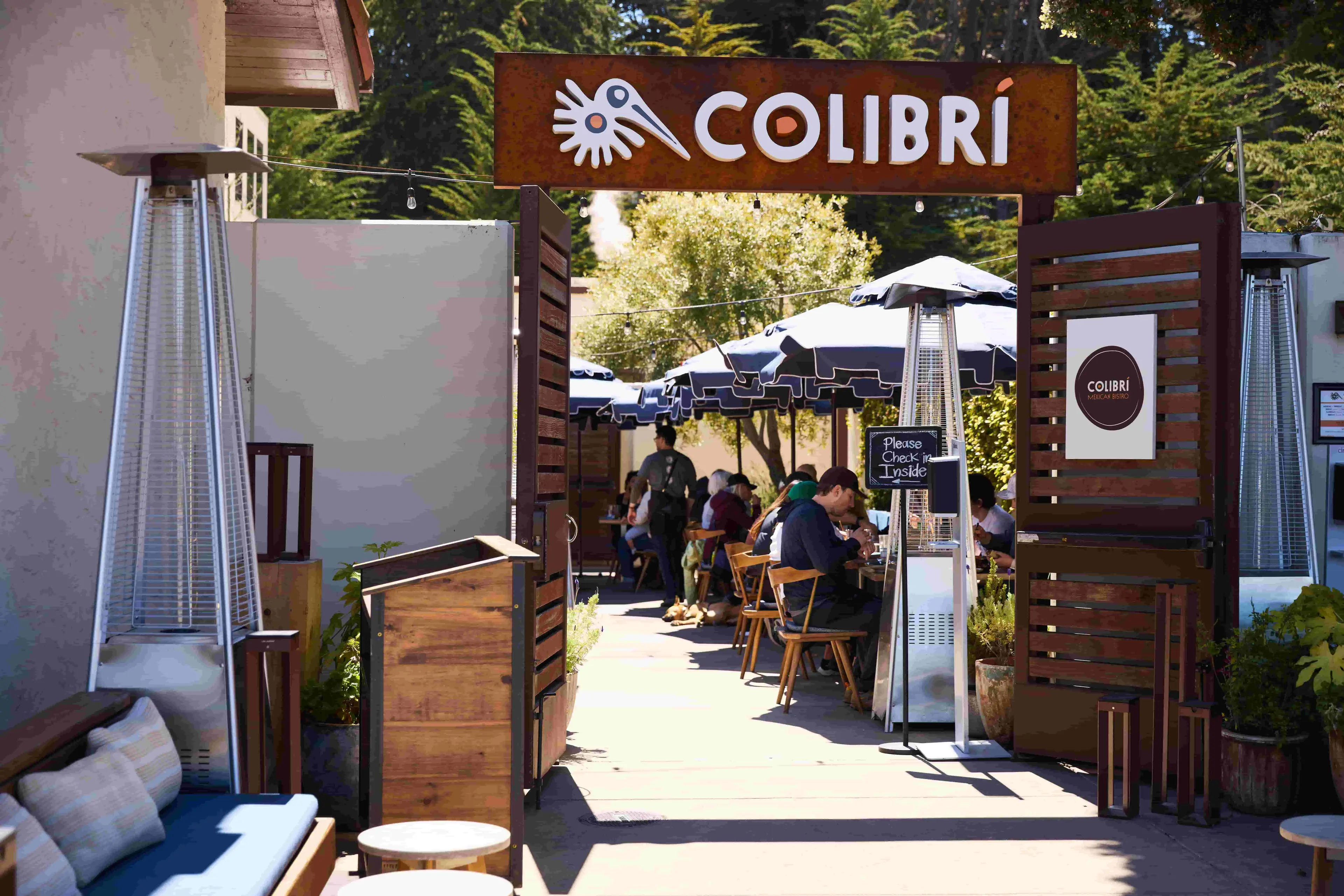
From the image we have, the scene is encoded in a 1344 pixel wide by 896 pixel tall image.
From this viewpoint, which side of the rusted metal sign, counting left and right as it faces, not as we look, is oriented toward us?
front

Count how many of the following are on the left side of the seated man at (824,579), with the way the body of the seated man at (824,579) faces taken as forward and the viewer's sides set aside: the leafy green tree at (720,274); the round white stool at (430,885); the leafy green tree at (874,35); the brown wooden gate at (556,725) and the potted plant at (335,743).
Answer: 2

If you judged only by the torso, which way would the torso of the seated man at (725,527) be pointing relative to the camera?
to the viewer's right

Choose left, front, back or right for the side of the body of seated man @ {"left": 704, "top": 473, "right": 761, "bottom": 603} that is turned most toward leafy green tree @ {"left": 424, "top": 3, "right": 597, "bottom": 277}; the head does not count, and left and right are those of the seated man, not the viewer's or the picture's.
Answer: left

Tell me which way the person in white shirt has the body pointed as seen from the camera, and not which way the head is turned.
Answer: to the viewer's left

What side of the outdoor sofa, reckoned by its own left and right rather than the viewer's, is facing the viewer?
right

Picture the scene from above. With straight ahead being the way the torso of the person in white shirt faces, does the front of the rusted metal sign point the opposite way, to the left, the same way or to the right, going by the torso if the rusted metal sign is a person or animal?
to the left

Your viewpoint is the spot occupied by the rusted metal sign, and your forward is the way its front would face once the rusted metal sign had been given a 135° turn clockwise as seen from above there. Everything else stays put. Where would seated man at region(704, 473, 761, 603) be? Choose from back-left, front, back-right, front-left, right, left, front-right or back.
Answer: front-right

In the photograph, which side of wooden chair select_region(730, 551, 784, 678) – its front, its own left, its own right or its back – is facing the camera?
right

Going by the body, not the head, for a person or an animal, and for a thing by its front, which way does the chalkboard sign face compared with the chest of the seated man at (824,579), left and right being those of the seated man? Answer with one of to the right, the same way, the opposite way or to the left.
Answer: to the right

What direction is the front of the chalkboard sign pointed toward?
toward the camera

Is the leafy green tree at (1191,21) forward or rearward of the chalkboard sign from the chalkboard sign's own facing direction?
rearward

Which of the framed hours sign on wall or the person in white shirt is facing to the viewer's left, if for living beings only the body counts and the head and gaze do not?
the person in white shirt

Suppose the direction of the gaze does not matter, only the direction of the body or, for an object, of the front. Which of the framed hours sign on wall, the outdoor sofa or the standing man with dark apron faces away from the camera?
the standing man with dark apron

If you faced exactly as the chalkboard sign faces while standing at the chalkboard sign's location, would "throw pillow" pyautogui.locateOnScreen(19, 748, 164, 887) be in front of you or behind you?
in front

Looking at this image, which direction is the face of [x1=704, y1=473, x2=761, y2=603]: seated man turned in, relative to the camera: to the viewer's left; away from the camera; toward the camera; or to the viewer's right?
to the viewer's right

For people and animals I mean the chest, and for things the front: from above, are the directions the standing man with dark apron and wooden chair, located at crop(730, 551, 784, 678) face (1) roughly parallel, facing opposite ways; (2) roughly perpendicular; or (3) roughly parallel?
roughly perpendicular

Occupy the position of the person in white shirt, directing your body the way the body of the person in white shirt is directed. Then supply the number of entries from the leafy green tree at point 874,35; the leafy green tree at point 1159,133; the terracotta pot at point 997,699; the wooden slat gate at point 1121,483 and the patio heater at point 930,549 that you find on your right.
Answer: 2

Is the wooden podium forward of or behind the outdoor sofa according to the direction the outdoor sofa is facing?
forward

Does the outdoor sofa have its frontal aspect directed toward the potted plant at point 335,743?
no
